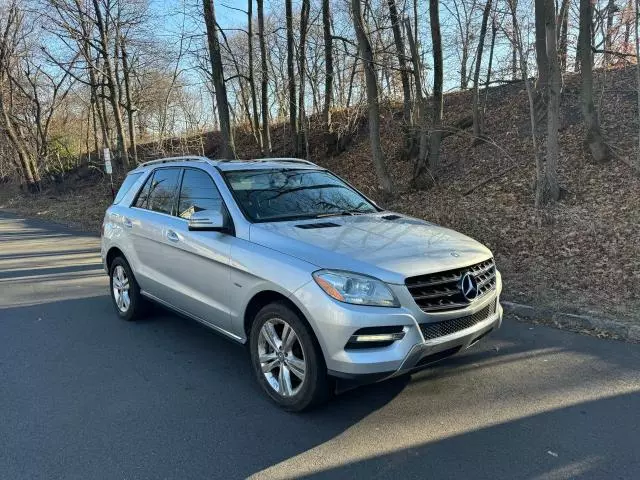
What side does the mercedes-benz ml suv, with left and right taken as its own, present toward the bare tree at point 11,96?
back

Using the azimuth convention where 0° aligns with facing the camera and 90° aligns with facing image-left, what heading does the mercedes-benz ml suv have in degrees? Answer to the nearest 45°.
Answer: approximately 315°

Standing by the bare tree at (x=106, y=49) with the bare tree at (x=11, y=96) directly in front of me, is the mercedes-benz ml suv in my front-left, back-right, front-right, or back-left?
back-left

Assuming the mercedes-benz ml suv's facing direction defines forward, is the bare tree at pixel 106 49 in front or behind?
behind
